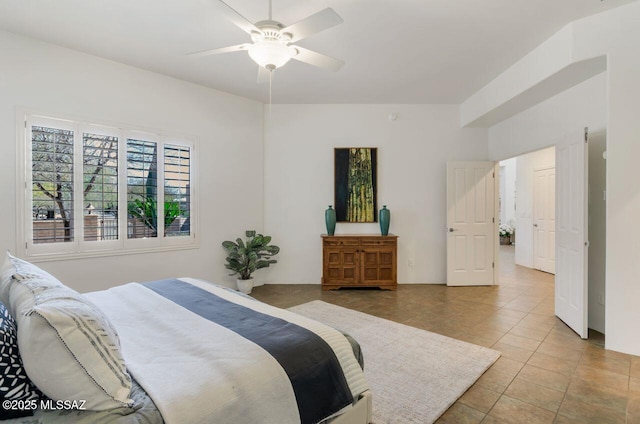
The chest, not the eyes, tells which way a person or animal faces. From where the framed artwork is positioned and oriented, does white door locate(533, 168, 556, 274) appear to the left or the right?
on its left

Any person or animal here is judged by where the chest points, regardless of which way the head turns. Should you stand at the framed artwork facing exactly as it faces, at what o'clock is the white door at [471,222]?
The white door is roughly at 9 o'clock from the framed artwork.

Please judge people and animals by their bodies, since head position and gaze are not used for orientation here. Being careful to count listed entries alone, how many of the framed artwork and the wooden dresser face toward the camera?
2

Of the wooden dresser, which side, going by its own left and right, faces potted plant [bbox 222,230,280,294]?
right

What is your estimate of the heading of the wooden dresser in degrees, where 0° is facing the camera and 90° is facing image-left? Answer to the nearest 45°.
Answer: approximately 0°

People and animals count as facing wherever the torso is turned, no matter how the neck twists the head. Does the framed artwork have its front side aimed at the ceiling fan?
yes
